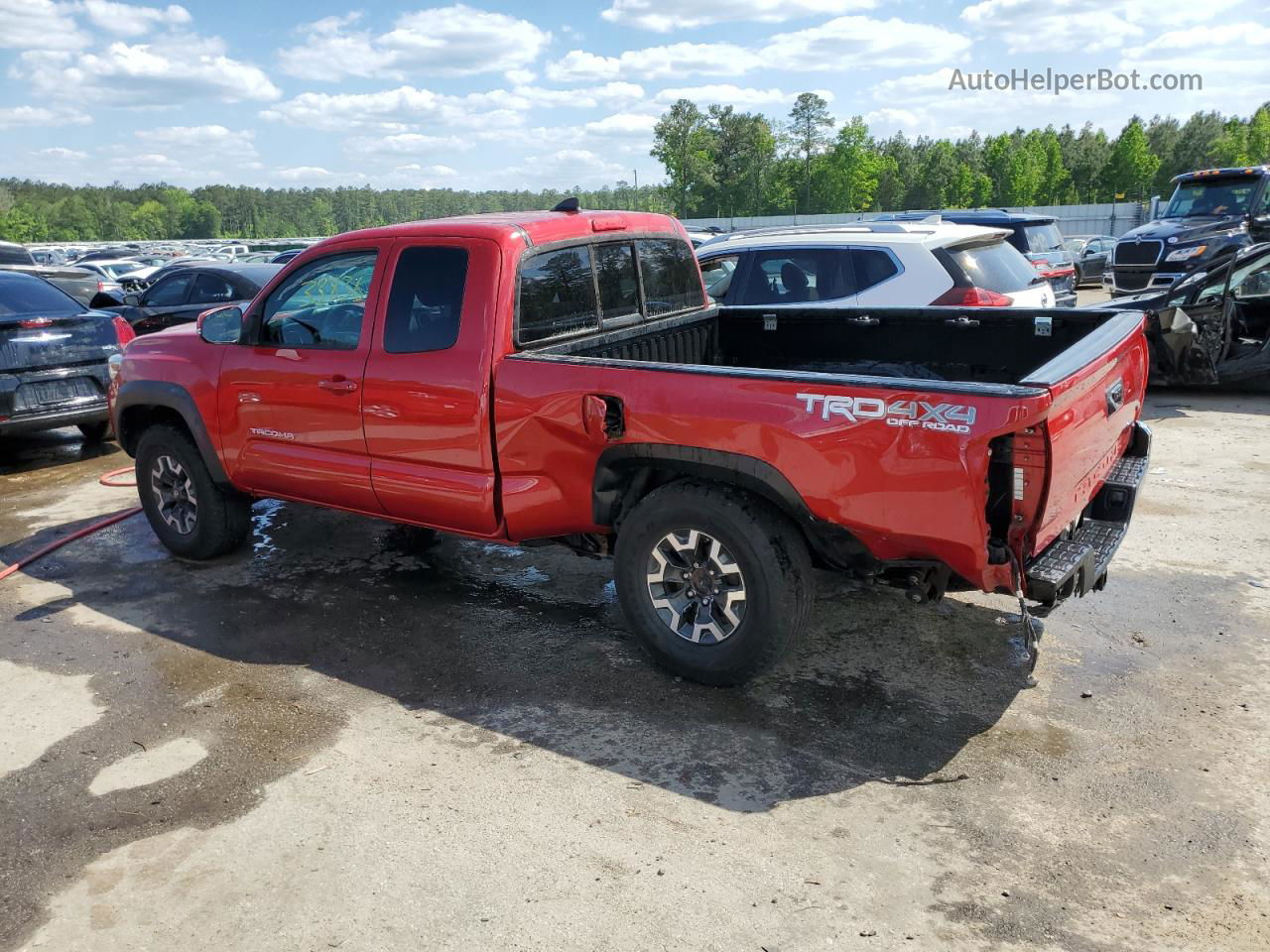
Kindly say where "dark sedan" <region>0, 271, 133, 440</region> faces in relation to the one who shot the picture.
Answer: facing away from the viewer and to the left of the viewer

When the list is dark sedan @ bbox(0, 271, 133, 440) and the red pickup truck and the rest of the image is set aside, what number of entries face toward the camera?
0

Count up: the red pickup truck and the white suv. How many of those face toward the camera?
0

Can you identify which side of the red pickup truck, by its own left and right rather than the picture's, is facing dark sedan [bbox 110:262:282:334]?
front

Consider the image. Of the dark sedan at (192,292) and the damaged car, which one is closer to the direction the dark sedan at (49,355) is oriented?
the dark sedan

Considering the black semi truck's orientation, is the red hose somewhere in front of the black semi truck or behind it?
in front

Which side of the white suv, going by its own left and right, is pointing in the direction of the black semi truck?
right

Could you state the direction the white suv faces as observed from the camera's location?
facing away from the viewer and to the left of the viewer

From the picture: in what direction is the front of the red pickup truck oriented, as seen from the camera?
facing away from the viewer and to the left of the viewer

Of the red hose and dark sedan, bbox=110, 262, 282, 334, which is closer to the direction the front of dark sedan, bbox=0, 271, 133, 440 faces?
the dark sedan
